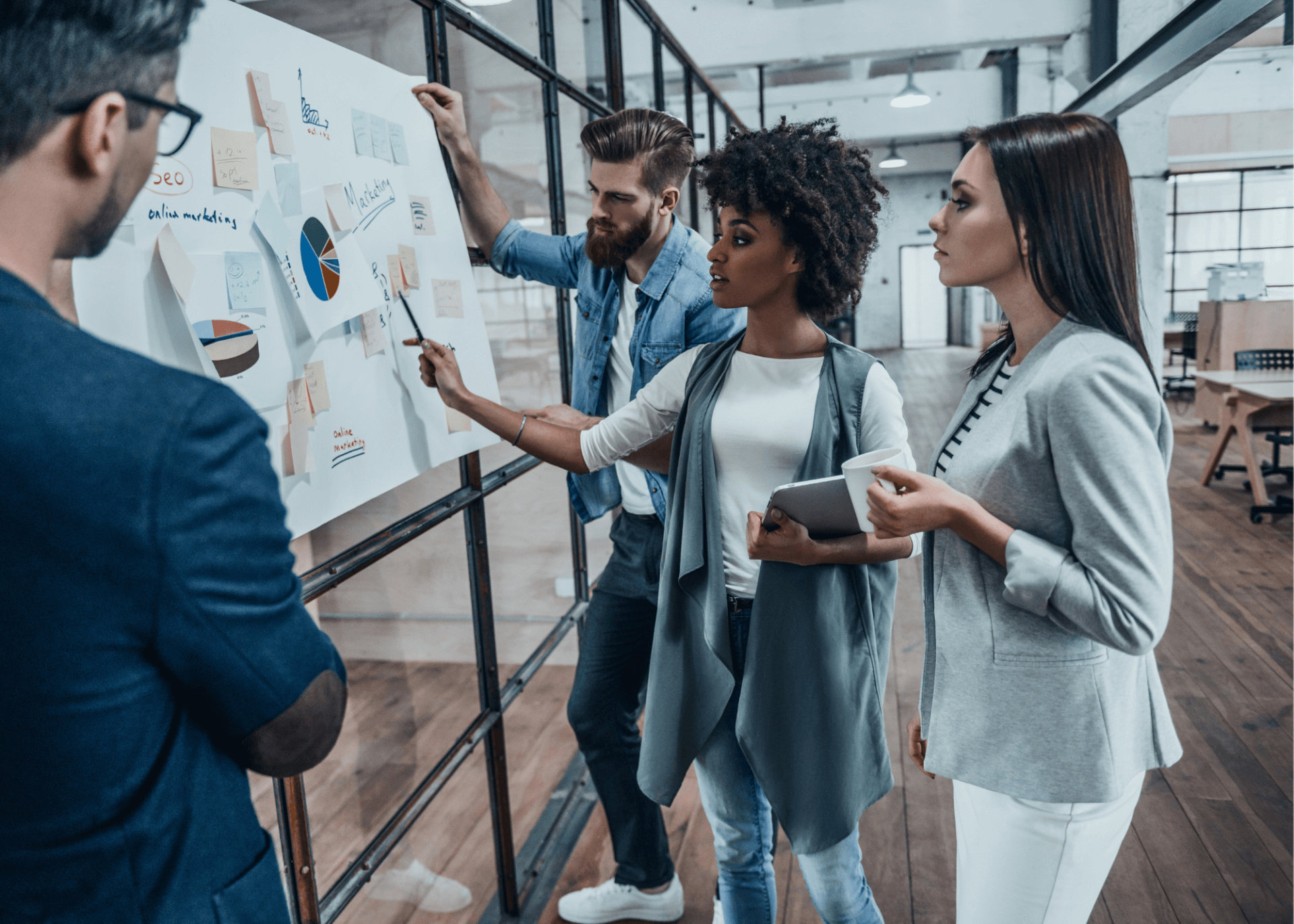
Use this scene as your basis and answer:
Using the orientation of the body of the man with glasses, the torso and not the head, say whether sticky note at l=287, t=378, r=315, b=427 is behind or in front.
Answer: in front

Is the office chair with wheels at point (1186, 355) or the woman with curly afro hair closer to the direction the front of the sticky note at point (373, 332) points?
the woman with curly afro hair

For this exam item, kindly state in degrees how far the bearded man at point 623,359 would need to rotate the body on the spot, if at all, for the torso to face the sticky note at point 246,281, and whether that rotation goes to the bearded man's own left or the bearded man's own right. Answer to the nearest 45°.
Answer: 0° — they already face it

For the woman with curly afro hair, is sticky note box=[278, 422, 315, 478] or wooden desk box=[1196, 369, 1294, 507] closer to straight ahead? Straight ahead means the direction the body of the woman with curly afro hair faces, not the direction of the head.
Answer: the sticky note

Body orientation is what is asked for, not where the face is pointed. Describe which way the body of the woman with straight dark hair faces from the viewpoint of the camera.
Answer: to the viewer's left

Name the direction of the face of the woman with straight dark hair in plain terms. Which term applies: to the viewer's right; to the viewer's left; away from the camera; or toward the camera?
to the viewer's left

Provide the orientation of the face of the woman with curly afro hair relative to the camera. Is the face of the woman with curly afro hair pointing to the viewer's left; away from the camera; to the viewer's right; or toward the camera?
to the viewer's left

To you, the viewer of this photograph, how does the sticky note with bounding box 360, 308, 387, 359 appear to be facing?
facing the viewer and to the right of the viewer

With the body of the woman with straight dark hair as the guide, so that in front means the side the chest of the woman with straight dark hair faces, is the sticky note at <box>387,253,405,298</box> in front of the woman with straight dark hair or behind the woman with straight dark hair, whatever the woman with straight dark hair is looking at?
in front
